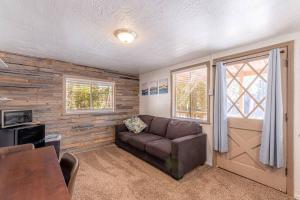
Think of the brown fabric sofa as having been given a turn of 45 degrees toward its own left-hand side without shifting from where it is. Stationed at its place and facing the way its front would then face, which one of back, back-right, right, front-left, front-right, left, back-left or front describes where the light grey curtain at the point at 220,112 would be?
left

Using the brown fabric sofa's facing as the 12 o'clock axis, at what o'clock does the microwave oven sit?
The microwave oven is roughly at 1 o'clock from the brown fabric sofa.

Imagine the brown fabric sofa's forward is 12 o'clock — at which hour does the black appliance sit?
The black appliance is roughly at 1 o'clock from the brown fabric sofa.

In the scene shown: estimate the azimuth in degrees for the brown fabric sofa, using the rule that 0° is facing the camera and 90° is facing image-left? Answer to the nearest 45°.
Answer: approximately 45°

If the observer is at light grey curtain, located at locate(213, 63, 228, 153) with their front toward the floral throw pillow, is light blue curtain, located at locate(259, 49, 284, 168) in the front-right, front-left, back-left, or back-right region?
back-left
